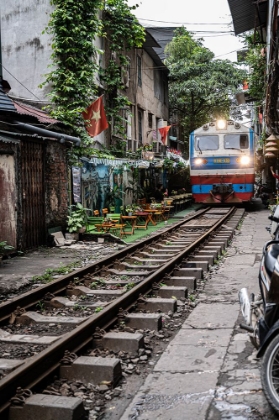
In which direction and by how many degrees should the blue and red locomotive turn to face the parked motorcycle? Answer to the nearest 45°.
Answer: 0° — it already faces it

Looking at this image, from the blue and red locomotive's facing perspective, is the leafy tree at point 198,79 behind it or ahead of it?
behind

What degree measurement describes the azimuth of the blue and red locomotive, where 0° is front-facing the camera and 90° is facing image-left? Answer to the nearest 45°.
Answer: approximately 0°

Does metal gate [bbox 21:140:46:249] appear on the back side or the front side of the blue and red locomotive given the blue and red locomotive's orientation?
on the front side
